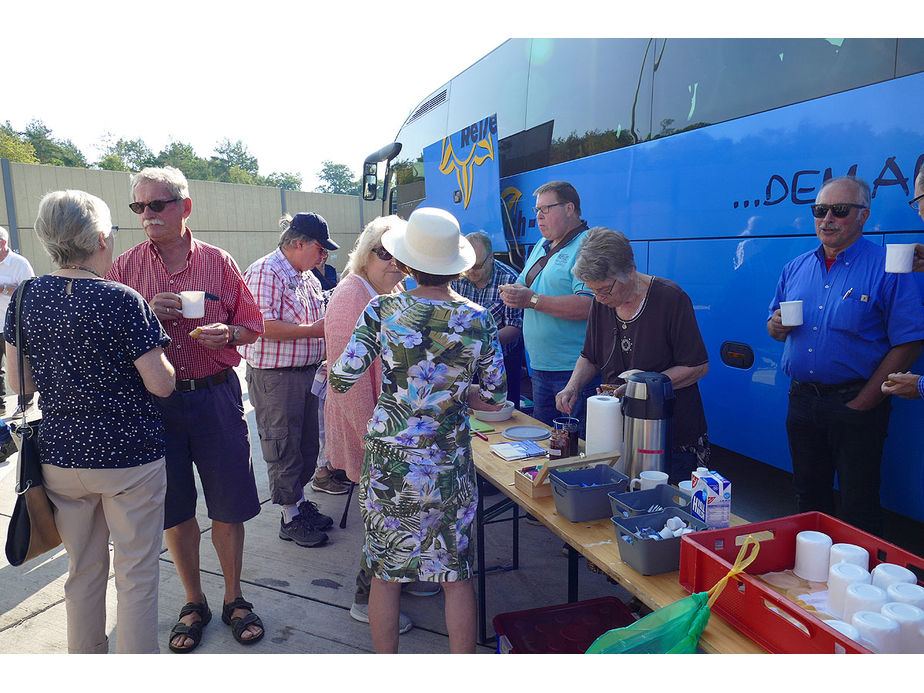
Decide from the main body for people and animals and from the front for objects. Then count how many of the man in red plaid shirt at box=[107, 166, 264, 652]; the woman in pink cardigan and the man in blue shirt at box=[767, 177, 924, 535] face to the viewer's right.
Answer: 1

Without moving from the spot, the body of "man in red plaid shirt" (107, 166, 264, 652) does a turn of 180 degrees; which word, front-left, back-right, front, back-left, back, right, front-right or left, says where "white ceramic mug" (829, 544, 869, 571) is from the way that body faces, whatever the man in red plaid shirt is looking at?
right

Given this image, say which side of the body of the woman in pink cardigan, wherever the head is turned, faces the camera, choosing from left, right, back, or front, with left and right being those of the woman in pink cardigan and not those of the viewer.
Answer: right

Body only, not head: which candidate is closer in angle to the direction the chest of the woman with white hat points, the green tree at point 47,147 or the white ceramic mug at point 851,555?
the green tree

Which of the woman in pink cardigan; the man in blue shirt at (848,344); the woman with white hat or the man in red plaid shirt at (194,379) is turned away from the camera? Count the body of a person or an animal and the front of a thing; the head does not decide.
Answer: the woman with white hat

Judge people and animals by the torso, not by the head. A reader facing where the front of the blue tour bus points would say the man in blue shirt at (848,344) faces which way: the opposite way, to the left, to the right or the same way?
to the left

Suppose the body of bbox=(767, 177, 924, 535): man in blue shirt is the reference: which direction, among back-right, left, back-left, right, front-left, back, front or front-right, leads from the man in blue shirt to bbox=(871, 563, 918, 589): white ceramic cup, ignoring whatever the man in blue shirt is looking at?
front-left

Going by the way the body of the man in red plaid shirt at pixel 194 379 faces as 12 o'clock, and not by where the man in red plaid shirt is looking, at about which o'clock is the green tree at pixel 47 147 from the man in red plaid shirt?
The green tree is roughly at 6 o'clock from the man in red plaid shirt.

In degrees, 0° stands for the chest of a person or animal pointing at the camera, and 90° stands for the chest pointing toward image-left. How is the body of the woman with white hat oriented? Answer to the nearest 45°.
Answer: approximately 180°

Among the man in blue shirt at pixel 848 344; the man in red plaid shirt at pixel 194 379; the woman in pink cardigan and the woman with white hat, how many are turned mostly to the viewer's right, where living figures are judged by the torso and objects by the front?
1

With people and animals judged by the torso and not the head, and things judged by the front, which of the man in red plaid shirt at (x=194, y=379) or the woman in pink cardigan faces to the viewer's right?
the woman in pink cardigan

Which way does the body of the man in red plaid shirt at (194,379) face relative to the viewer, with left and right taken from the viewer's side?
facing the viewer and to the left of the viewer

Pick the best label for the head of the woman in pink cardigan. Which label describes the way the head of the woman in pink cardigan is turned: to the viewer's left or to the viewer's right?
to the viewer's right

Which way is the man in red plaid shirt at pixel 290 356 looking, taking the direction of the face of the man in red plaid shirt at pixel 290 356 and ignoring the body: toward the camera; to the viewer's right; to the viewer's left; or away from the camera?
to the viewer's right
